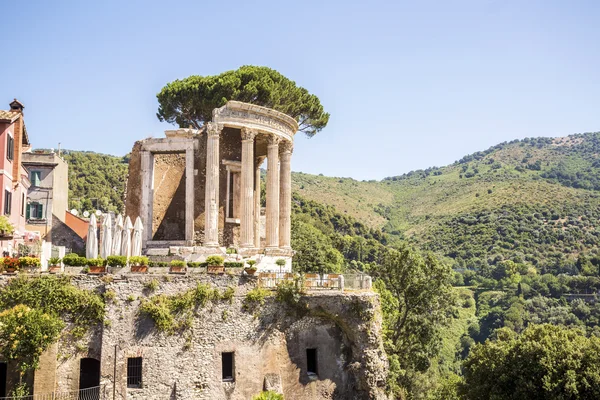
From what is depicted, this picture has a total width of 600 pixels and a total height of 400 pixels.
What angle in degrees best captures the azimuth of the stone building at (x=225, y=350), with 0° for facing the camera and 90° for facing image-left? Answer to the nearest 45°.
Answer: approximately 0°

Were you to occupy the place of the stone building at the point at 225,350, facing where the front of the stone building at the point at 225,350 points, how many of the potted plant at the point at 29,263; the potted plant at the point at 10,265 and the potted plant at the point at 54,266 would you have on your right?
3

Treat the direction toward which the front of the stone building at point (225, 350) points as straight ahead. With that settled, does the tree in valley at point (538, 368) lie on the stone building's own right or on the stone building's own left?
on the stone building's own left

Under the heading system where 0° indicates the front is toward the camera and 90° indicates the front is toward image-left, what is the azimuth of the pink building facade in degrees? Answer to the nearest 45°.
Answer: approximately 315°

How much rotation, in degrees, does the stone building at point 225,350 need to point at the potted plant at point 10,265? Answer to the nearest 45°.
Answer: approximately 90° to its right

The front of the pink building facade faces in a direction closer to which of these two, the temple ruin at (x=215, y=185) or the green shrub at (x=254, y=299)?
the green shrub

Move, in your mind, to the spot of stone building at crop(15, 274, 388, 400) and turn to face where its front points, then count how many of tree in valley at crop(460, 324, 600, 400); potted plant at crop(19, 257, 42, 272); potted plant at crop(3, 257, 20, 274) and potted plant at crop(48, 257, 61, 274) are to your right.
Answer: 3

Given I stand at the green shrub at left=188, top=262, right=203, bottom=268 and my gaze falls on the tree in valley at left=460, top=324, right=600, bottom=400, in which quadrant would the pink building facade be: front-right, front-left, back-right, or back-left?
back-left

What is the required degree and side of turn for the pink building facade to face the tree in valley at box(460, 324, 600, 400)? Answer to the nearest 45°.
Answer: approximately 45° to its left

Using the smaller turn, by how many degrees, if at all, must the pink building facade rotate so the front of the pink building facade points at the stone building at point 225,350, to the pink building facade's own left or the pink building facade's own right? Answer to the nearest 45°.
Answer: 0° — it already faces it
